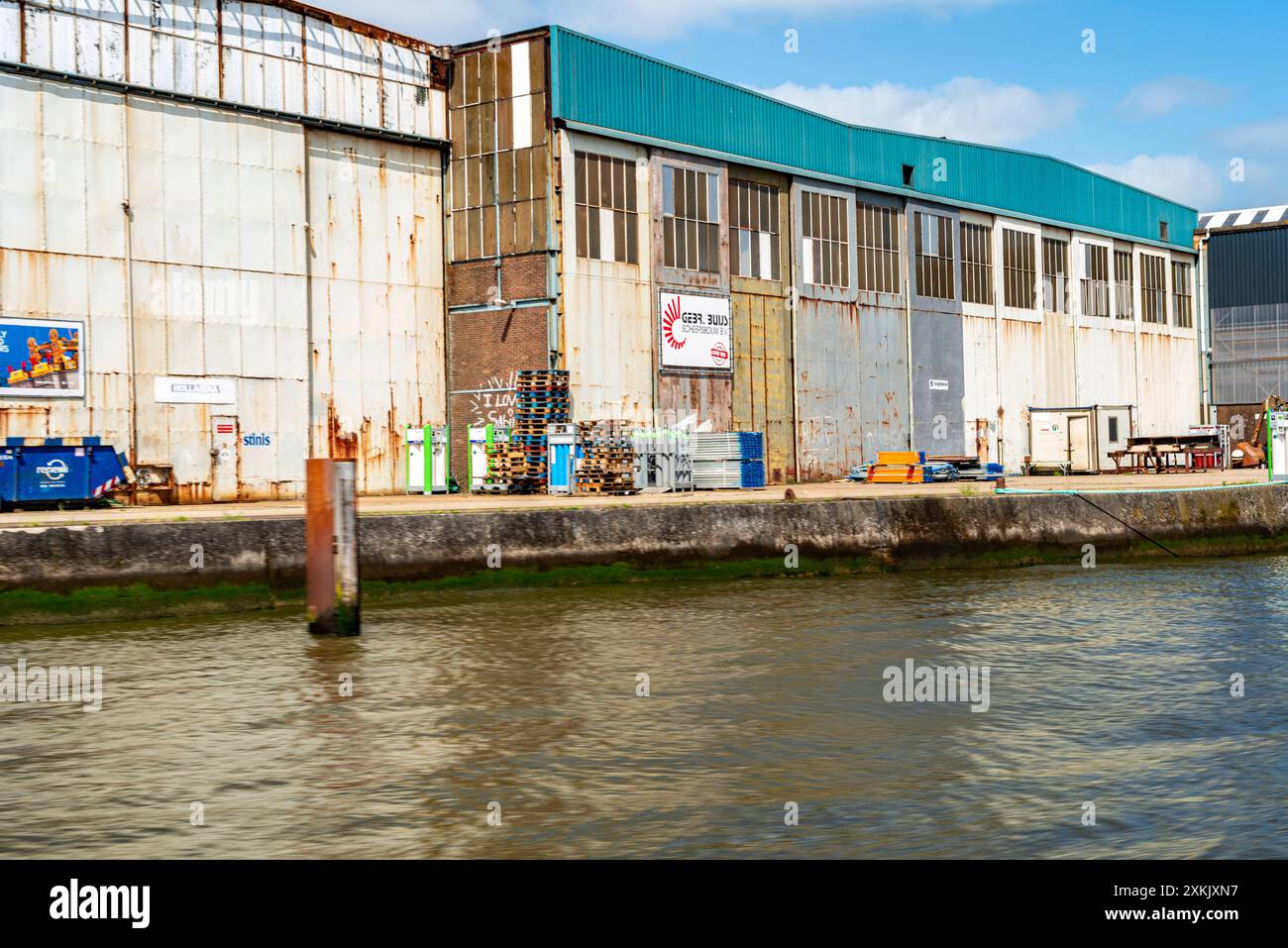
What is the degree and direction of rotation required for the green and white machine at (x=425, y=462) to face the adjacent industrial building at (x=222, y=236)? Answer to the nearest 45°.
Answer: approximately 135° to its right

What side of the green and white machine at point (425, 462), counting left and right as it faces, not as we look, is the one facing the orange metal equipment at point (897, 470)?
left

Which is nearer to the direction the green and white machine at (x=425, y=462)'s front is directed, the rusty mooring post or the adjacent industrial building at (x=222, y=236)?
the rusty mooring post

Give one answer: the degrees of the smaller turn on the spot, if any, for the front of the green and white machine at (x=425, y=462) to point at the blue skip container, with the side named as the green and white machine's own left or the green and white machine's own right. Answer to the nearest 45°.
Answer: approximately 45° to the green and white machine's own right

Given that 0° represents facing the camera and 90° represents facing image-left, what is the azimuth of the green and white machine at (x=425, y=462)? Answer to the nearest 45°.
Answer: approximately 0°

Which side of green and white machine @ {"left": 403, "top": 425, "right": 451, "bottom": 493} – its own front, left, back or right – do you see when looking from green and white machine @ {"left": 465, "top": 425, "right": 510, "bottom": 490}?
left
